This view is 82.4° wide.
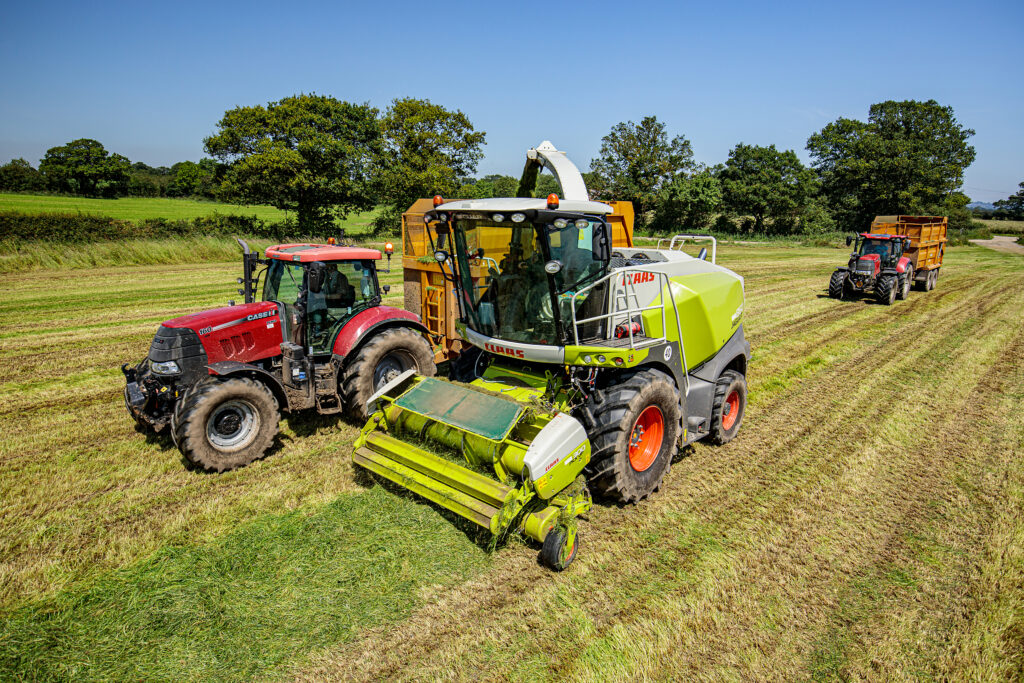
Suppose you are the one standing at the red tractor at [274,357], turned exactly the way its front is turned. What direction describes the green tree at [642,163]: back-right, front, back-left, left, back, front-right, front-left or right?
back

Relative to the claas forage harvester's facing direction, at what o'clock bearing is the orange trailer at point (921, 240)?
The orange trailer is roughly at 6 o'clock from the claas forage harvester.

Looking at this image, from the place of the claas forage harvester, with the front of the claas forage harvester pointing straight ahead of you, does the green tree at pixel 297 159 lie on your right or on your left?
on your right

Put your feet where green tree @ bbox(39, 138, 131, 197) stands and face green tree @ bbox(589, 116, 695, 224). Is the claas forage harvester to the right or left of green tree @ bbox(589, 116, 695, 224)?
right

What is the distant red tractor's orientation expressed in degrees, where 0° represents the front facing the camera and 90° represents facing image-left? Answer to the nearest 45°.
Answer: approximately 45°

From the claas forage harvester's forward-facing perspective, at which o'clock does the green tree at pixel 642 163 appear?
The green tree is roughly at 5 o'clock from the claas forage harvester.

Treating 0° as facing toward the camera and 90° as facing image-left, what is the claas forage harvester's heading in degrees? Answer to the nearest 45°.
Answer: approximately 45°

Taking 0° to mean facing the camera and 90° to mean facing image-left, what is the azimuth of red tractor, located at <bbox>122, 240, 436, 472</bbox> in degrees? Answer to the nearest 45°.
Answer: approximately 45°

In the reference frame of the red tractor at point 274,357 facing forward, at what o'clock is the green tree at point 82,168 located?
The green tree is roughly at 4 o'clock from the red tractor.

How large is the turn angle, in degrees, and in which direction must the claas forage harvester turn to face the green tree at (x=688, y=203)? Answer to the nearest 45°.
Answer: approximately 135° to its right
